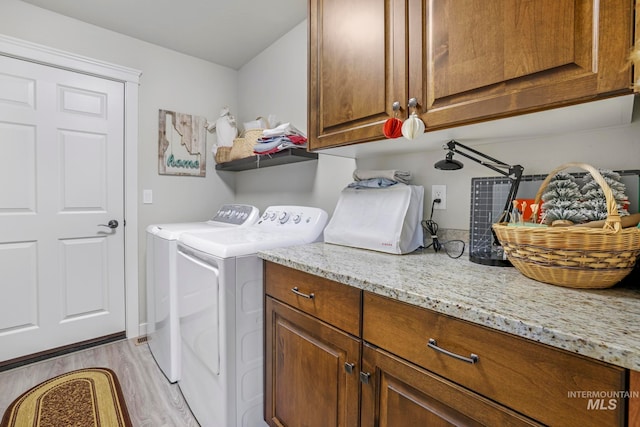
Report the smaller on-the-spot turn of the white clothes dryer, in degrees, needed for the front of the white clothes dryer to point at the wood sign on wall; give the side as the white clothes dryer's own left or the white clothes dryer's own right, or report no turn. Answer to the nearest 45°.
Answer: approximately 135° to the white clothes dryer's own right

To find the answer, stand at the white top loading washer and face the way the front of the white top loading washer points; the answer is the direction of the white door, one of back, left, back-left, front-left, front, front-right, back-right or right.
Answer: right

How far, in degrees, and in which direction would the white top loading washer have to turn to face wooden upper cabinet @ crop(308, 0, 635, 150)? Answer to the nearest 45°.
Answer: approximately 90° to its left

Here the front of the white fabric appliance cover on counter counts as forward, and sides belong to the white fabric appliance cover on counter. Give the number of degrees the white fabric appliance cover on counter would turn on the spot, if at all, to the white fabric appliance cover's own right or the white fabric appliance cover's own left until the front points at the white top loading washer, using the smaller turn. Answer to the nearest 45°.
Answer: approximately 45° to the white fabric appliance cover's own right

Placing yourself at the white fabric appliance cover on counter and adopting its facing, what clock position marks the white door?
The white door is roughly at 2 o'clock from the white fabric appliance cover on counter.

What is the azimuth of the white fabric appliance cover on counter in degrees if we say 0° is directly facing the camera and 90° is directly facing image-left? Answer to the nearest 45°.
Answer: approximately 45°

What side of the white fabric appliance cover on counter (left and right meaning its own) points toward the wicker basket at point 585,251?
left

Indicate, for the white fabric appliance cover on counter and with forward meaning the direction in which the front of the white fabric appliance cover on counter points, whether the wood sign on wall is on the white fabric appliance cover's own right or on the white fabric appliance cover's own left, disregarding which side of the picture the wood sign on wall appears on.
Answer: on the white fabric appliance cover's own right

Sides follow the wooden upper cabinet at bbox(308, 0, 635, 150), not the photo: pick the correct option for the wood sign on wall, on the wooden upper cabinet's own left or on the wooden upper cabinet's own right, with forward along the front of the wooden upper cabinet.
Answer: on the wooden upper cabinet's own right

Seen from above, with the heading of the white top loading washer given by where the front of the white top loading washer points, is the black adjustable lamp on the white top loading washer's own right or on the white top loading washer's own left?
on the white top loading washer's own left

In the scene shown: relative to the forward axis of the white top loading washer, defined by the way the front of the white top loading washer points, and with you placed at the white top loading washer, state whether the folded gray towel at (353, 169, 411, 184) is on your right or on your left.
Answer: on your left

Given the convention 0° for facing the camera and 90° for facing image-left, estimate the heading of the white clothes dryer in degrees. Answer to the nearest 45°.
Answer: approximately 45°

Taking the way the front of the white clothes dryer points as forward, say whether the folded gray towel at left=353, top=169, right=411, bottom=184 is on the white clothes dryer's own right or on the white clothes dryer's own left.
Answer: on the white clothes dryer's own left

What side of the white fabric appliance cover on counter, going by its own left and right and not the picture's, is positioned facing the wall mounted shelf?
right
